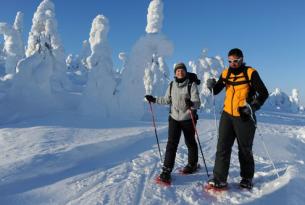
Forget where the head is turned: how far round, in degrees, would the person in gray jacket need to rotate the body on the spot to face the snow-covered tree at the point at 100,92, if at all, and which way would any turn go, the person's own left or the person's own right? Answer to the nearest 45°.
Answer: approximately 135° to the person's own right

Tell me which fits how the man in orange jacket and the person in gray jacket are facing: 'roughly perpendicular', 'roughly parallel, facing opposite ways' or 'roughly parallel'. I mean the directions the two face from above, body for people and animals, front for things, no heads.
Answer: roughly parallel

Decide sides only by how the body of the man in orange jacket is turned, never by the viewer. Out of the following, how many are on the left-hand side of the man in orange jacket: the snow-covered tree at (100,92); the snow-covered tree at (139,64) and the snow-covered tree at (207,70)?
0

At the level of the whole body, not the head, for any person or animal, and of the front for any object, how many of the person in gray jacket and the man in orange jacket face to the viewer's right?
0

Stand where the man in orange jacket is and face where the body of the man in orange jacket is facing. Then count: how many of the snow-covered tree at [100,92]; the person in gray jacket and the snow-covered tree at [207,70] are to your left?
0

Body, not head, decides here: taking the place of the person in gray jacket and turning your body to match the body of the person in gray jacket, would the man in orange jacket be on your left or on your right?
on your left

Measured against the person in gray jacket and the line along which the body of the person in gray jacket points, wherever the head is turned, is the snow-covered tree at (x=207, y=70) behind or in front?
behind

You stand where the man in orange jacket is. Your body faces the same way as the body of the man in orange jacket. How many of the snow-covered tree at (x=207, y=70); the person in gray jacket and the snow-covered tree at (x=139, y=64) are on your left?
0

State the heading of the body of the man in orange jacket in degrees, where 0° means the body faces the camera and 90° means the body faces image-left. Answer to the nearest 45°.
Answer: approximately 45°

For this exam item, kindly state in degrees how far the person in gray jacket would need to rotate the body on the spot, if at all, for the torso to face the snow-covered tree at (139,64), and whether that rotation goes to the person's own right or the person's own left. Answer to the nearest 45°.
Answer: approximately 135° to the person's own right

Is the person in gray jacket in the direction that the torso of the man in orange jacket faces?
no

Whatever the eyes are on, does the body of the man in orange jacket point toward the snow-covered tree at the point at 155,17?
no

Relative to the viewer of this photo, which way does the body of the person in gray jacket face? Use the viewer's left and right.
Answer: facing the viewer and to the left of the viewer
